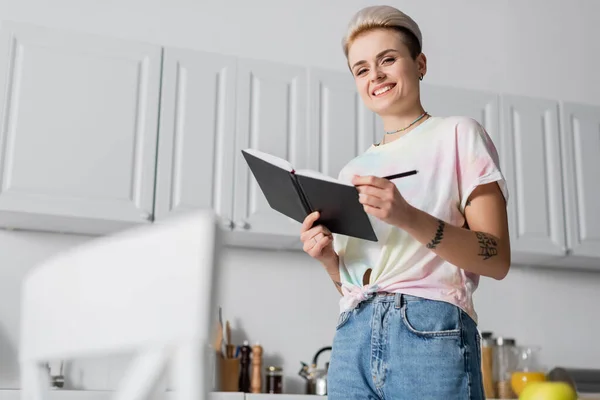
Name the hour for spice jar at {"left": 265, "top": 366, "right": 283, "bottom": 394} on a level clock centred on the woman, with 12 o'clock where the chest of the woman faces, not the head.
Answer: The spice jar is roughly at 4 o'clock from the woman.

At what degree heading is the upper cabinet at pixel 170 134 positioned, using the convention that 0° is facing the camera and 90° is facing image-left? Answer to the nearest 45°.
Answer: approximately 0°

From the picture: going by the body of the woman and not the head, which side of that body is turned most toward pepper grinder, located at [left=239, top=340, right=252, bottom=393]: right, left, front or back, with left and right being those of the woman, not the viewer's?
right

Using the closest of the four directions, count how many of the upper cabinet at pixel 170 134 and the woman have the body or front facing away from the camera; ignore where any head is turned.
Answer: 0

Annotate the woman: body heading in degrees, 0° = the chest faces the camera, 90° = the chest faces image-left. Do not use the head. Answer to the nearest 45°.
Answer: approximately 45°

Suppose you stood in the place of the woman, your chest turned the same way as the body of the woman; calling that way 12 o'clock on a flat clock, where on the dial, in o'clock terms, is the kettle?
The kettle is roughly at 4 o'clock from the woman.

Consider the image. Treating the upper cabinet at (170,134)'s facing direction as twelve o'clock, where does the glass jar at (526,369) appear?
The glass jar is roughly at 8 o'clock from the upper cabinet.

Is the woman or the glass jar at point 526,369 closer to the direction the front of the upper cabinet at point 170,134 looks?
the woman

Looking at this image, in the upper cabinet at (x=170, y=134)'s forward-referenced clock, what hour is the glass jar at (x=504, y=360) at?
The glass jar is roughly at 8 o'clock from the upper cabinet.
